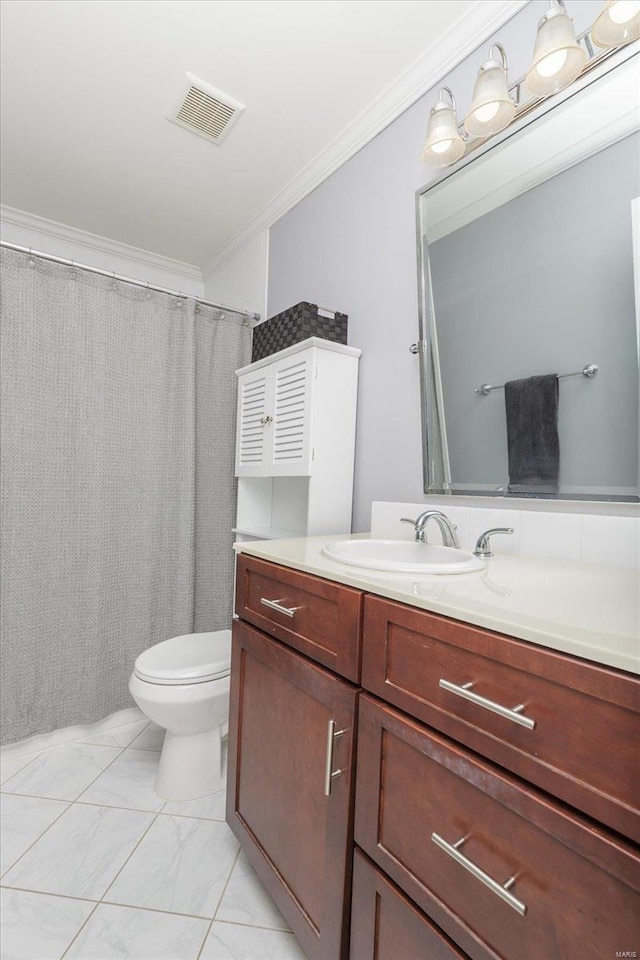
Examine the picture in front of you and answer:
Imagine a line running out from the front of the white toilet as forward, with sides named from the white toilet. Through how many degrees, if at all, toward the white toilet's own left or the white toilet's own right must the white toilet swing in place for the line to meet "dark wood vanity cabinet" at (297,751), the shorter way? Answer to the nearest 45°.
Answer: approximately 45° to the white toilet's own left

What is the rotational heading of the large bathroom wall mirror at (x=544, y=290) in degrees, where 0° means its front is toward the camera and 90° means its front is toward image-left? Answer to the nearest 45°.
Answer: approximately 45°

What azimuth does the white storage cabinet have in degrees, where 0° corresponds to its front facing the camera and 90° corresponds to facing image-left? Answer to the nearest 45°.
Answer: approximately 45°

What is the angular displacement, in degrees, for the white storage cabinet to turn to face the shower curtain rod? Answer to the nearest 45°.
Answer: approximately 45° to its right

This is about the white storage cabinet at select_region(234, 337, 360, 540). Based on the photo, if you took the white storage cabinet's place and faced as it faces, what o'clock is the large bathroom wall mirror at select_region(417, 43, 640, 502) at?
The large bathroom wall mirror is roughly at 9 o'clock from the white storage cabinet.

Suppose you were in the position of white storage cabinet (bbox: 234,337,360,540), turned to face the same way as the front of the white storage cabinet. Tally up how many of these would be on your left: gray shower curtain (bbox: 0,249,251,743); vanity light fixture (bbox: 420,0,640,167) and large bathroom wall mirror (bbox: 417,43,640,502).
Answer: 2
